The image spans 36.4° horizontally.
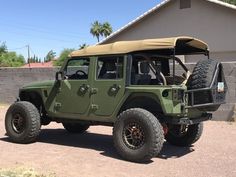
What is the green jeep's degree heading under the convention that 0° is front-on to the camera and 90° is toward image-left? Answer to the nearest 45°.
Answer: approximately 135°

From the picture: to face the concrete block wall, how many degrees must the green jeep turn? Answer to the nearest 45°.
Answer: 0° — it already faces it
